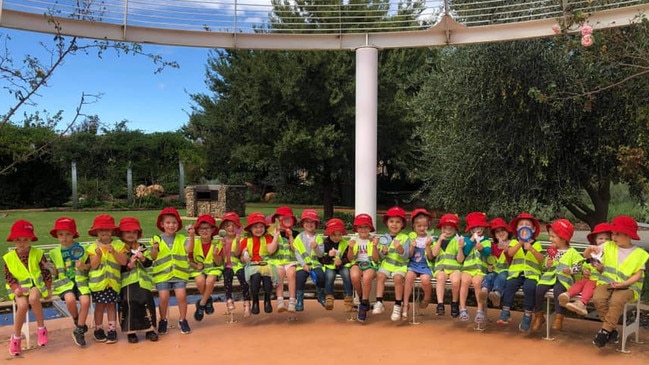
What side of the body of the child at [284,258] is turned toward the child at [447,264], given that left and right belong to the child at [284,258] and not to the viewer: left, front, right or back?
left

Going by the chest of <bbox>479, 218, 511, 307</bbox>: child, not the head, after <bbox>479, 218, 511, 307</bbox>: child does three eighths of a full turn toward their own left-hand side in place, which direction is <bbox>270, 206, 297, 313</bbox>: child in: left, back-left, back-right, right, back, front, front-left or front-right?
back

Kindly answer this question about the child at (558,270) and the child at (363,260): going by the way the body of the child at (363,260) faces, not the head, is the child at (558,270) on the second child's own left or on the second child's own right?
on the second child's own left

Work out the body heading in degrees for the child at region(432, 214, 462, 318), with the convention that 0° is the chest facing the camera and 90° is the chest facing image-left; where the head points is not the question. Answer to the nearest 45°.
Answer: approximately 0°

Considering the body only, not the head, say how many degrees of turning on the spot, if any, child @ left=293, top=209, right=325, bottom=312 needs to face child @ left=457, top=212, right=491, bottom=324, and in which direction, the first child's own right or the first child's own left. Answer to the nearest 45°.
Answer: approximately 90° to the first child's own left

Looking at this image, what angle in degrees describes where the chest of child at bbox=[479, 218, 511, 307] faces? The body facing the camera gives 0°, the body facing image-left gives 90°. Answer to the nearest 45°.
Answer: approximately 45°
